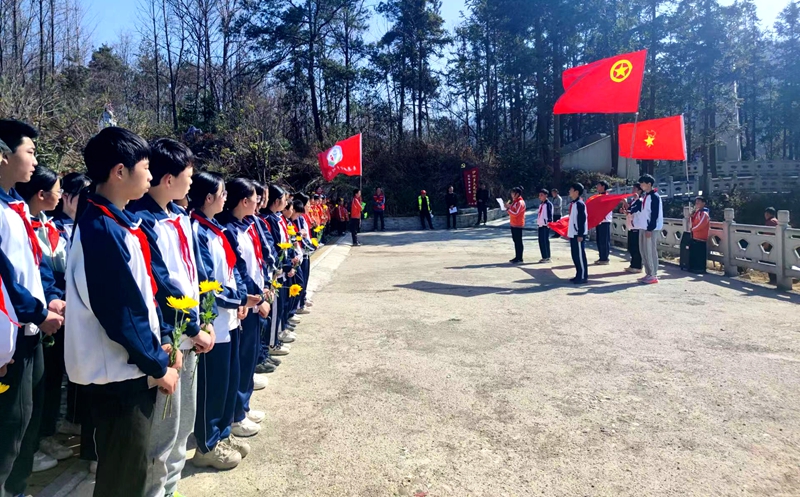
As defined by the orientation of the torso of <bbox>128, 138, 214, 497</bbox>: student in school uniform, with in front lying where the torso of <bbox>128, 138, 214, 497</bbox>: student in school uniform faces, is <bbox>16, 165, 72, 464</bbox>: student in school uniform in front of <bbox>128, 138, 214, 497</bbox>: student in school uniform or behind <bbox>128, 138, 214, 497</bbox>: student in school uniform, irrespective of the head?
behind

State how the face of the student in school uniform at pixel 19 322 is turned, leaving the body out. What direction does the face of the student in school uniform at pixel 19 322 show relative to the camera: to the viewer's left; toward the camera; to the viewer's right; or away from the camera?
to the viewer's right

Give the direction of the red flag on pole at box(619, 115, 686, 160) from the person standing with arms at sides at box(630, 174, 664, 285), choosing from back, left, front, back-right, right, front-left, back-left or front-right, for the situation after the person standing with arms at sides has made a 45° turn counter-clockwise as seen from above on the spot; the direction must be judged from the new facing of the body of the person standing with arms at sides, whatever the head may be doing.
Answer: back-right

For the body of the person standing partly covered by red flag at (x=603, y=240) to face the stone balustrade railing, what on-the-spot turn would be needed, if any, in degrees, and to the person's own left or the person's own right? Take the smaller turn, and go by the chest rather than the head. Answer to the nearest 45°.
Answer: approximately 135° to the person's own left

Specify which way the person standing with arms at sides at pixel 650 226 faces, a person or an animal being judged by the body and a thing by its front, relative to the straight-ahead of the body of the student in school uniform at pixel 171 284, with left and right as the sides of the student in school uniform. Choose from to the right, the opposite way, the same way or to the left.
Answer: the opposite way

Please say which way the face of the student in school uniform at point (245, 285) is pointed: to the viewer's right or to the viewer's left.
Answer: to the viewer's right

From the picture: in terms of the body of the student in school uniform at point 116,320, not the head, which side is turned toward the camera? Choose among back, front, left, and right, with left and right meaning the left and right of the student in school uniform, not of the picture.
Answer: right

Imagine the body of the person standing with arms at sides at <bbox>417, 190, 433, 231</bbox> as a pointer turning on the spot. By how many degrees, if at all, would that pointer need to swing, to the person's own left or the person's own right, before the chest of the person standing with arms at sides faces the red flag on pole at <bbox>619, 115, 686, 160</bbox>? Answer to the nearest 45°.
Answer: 0° — they already face it

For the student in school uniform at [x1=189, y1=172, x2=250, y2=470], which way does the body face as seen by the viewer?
to the viewer's right

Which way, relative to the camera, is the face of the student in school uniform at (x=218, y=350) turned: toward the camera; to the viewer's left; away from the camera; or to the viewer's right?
to the viewer's right

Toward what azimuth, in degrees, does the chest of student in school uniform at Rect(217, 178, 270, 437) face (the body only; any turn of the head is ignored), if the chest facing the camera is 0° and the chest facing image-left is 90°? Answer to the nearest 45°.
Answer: approximately 270°
